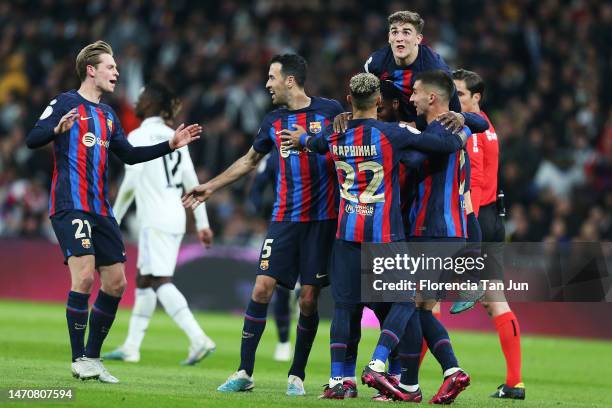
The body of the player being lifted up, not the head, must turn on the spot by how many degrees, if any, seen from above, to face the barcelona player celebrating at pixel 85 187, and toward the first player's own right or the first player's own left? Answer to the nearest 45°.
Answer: approximately 90° to the first player's own right

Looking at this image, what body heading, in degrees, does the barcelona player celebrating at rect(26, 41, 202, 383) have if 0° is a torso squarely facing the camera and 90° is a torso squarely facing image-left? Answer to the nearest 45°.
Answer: approximately 315°

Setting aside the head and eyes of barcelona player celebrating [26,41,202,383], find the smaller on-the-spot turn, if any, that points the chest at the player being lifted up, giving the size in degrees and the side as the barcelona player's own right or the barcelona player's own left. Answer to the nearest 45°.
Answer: approximately 45° to the barcelona player's own left

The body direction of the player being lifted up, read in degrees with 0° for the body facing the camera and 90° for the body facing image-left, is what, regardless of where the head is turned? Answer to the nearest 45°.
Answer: approximately 0°
